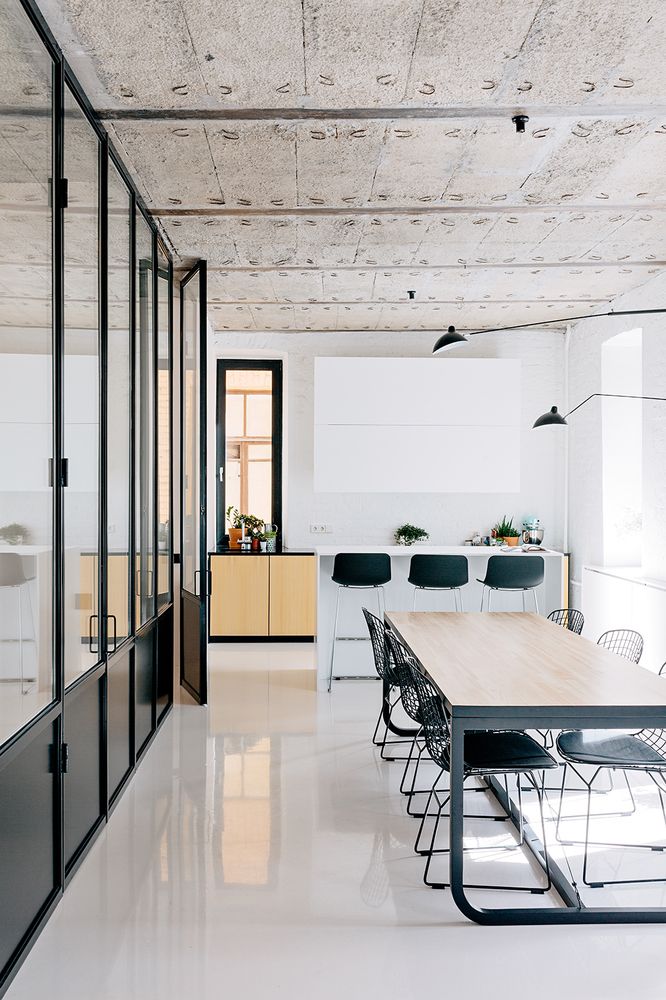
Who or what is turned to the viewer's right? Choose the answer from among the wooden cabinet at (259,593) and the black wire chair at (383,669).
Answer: the black wire chair

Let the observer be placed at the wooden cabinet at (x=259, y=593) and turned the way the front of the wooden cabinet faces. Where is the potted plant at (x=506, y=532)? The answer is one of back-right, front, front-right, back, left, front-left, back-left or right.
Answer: left

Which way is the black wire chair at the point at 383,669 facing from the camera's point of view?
to the viewer's right

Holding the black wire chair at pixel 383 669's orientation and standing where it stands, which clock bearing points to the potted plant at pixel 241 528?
The potted plant is roughly at 8 o'clock from the black wire chair.

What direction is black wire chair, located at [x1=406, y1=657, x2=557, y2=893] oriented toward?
to the viewer's right

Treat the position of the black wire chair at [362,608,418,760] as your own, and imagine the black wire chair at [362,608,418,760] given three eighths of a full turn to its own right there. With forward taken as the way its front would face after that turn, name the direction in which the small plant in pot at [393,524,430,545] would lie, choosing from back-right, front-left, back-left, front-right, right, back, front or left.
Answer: back-right

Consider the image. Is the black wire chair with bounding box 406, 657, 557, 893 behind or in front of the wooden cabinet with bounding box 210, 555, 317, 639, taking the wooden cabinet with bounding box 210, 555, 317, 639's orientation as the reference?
in front

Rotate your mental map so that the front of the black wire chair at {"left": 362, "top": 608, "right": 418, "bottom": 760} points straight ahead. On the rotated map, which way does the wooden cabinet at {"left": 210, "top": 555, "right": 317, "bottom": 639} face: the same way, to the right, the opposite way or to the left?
to the right

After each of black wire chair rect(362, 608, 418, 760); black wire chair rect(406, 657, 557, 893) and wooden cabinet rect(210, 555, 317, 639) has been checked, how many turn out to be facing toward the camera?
1

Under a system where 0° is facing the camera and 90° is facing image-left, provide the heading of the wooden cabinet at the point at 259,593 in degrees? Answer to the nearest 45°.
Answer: approximately 0°

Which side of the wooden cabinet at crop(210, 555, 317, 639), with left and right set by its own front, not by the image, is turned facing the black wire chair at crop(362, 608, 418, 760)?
front

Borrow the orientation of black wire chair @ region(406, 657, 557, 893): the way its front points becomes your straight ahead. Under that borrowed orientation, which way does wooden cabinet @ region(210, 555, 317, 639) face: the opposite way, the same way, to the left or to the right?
to the right
